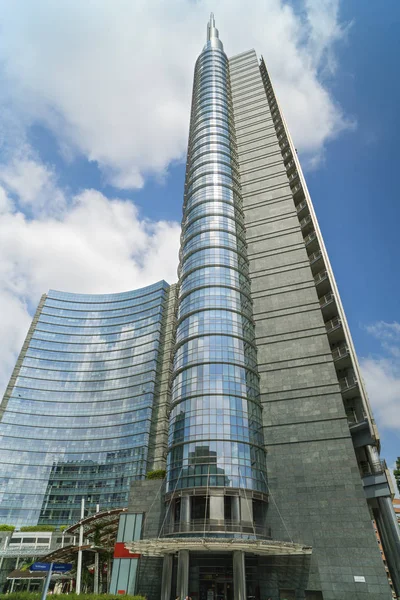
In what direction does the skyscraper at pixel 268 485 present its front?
toward the camera
